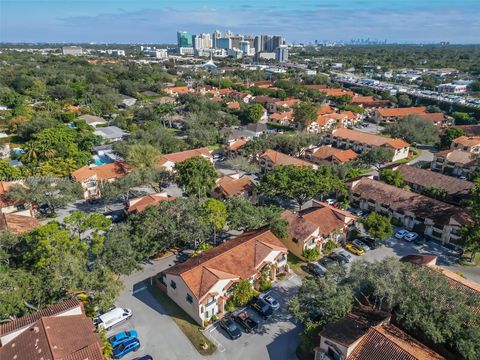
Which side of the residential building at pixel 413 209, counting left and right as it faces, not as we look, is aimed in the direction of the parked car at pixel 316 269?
front

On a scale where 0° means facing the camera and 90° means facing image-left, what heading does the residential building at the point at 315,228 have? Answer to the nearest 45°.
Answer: approximately 315°

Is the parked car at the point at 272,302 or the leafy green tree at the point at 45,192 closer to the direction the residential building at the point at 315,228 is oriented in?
the parked car

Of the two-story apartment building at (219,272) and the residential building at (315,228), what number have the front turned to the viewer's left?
0

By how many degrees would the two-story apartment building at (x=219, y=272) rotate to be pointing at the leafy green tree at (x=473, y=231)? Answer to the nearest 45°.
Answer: approximately 45° to its left

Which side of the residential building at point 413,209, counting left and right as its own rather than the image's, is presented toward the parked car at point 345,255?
front

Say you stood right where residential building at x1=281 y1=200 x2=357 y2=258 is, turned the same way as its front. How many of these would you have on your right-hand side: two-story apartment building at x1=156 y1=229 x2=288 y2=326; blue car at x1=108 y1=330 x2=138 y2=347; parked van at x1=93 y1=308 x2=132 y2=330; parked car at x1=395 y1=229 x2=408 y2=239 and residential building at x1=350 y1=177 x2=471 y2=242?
3

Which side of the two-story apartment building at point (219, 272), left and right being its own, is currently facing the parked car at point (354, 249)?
left

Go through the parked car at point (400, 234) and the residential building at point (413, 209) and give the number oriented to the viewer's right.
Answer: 0

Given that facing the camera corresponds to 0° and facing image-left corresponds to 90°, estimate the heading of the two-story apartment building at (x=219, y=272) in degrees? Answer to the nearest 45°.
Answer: approximately 315°
